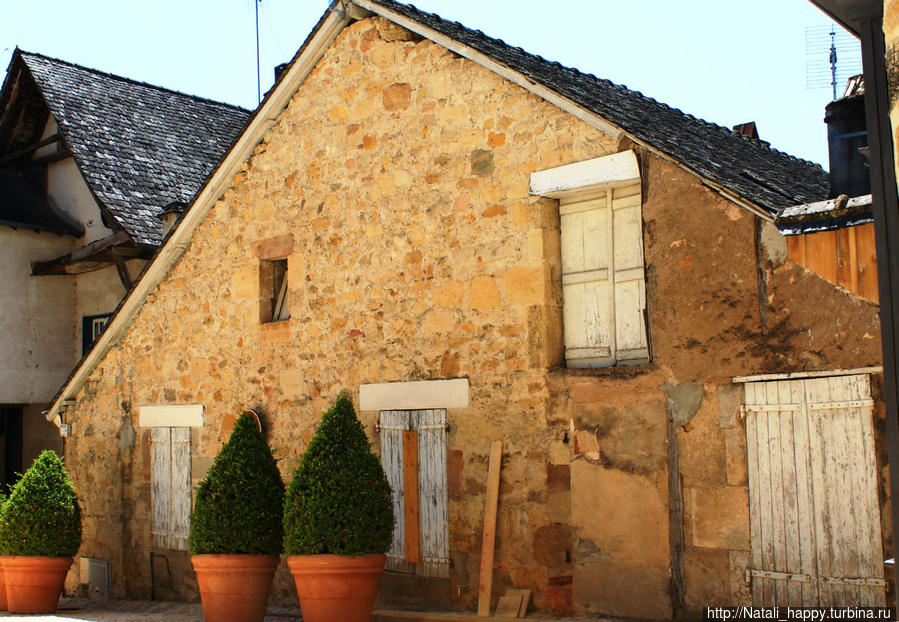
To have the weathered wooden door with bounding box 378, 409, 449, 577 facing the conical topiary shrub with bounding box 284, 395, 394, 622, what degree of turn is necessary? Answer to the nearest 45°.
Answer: approximately 45° to its right

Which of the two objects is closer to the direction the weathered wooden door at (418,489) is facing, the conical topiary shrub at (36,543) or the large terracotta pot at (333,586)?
the large terracotta pot

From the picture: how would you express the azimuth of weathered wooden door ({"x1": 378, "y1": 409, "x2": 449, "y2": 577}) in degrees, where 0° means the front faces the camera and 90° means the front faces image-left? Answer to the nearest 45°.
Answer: approximately 0°

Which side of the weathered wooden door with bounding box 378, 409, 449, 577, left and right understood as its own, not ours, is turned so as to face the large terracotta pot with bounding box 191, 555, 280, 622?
right

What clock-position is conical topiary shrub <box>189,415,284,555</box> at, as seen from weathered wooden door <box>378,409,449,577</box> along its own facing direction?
The conical topiary shrub is roughly at 3 o'clock from the weathered wooden door.

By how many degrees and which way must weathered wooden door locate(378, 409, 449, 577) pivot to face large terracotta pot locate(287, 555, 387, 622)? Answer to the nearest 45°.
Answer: approximately 45° to its right
